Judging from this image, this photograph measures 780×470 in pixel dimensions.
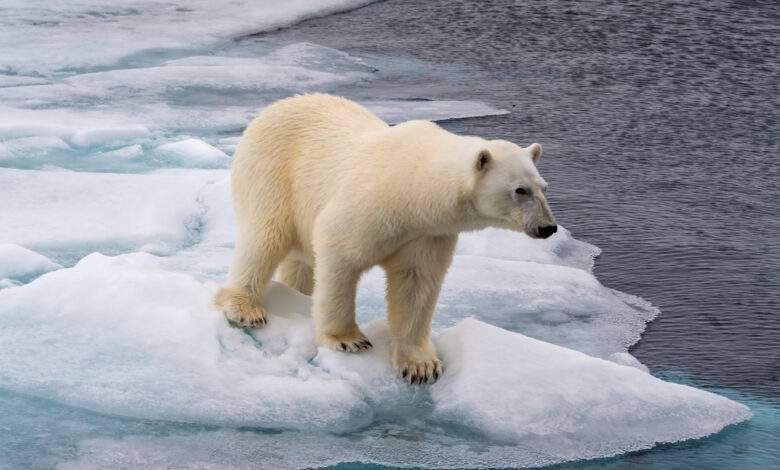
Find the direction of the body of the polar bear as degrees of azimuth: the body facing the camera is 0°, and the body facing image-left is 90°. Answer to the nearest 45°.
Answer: approximately 315°
